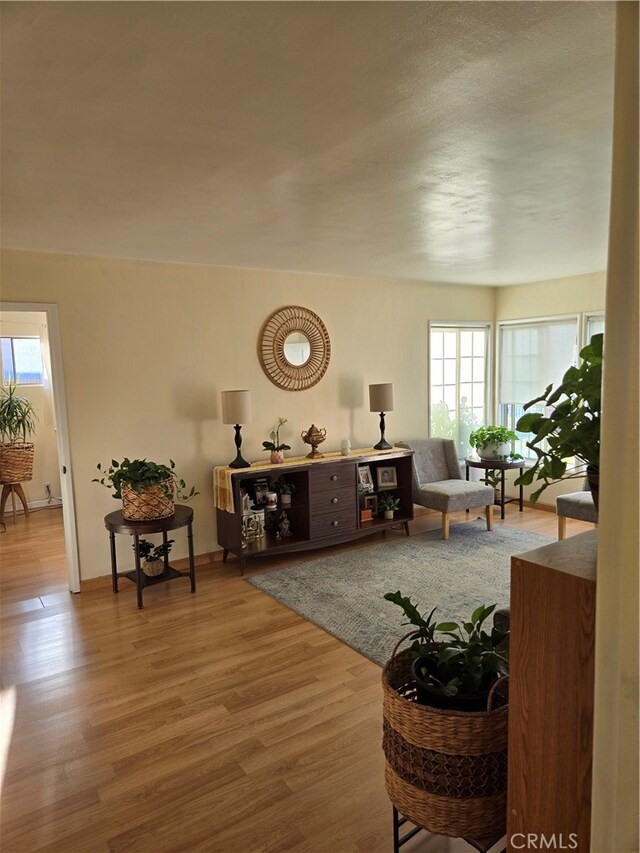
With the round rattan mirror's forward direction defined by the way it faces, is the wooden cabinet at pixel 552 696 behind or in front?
in front

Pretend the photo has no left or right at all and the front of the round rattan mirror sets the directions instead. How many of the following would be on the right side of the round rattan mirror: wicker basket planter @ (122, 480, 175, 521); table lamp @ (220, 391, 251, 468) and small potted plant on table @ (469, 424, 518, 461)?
2

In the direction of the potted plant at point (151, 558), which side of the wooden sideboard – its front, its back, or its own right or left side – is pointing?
right

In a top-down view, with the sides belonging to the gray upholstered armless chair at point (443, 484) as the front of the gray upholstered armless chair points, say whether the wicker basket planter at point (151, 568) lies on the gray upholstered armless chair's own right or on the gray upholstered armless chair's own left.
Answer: on the gray upholstered armless chair's own right

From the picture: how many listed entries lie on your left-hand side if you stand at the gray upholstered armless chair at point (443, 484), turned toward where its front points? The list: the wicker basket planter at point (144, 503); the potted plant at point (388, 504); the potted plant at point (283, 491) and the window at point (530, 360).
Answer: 1

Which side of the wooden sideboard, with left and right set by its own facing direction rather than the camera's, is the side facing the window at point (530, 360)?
left

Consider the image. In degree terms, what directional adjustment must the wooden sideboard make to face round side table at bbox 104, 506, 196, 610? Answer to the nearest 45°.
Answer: approximately 90° to its right

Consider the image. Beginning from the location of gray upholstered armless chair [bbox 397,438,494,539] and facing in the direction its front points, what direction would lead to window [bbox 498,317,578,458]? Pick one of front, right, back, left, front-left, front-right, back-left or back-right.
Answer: left

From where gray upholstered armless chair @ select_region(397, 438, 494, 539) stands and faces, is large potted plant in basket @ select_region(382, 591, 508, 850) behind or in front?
in front

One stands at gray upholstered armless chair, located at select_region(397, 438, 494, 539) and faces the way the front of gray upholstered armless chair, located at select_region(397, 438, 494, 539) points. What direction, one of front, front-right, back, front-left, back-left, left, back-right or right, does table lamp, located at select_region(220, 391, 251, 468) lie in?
right

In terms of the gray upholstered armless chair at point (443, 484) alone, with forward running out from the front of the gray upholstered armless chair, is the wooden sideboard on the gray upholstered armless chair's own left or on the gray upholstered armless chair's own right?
on the gray upholstered armless chair's own right
